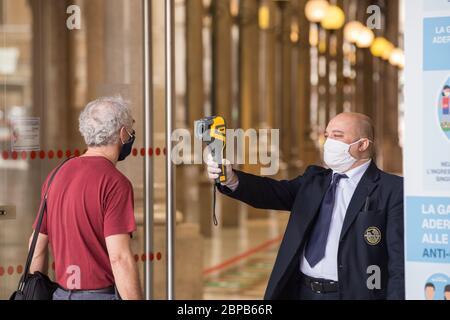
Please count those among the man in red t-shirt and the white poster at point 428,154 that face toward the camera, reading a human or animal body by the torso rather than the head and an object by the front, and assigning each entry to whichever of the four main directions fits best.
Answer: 1

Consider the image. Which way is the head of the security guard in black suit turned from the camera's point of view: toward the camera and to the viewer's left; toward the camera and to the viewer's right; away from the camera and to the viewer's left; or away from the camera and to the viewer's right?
toward the camera and to the viewer's left

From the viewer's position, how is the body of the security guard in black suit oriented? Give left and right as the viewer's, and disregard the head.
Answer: facing the viewer and to the left of the viewer

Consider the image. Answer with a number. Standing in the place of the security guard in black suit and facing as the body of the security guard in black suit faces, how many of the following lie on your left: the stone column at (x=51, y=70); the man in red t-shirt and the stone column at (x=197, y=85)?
0

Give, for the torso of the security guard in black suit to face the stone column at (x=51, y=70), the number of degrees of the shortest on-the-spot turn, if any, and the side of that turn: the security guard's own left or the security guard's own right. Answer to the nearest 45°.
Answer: approximately 90° to the security guard's own right

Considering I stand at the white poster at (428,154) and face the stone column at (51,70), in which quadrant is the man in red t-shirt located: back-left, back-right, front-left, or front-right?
front-left

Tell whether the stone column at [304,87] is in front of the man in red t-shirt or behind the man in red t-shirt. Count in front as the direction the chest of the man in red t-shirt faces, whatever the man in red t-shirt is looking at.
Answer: in front

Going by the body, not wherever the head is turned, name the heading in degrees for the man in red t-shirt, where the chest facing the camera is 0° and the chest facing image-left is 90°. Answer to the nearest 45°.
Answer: approximately 225°

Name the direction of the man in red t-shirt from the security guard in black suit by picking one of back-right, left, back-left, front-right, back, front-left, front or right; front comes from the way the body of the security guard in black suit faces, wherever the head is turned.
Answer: front-right

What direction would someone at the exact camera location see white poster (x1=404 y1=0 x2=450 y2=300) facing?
facing the viewer

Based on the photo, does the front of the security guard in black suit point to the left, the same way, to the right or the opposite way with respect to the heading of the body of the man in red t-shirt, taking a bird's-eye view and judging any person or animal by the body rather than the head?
the opposite way

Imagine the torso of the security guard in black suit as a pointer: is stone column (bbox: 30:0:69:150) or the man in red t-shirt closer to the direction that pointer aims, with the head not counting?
the man in red t-shirt
